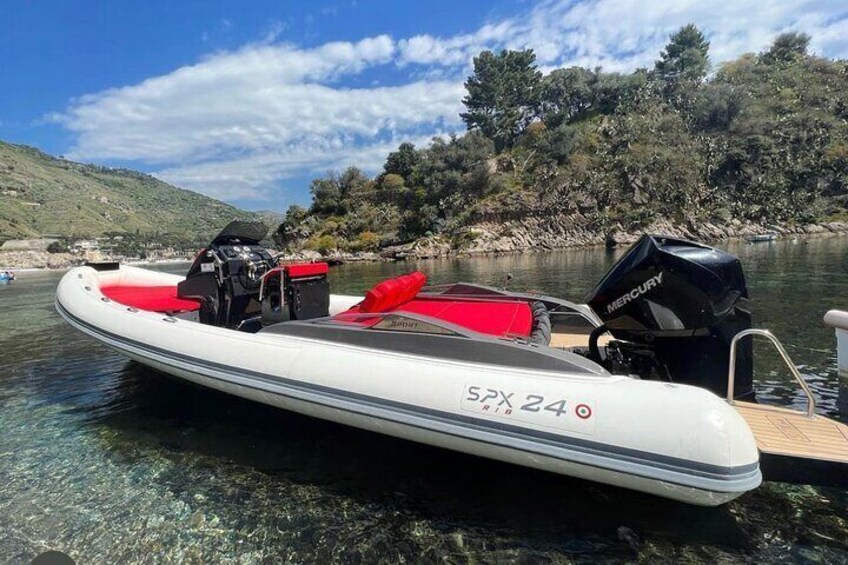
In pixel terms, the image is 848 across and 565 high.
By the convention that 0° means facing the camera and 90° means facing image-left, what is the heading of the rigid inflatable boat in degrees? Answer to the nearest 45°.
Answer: approximately 135°
